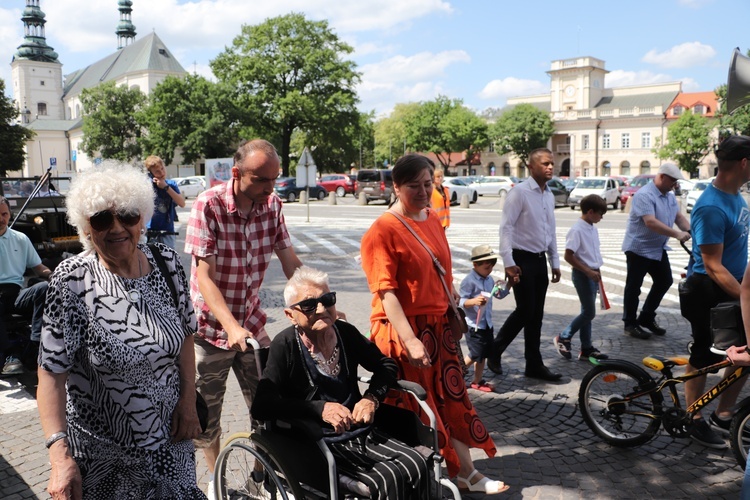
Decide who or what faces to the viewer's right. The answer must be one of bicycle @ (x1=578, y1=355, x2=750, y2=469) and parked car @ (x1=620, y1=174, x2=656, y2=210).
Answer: the bicycle

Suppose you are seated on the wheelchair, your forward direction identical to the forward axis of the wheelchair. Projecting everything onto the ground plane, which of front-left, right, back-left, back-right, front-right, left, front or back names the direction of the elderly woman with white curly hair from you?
right

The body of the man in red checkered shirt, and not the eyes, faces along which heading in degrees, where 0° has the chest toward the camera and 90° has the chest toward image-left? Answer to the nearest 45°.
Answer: approximately 315°

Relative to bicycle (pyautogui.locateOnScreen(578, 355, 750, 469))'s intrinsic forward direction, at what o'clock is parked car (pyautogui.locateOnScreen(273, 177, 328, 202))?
The parked car is roughly at 8 o'clock from the bicycle.

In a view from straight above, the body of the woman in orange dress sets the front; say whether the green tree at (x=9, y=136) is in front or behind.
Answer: behind

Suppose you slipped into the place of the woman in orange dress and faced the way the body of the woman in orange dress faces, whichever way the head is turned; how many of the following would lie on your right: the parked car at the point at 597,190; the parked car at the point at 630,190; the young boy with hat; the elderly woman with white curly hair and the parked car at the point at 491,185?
1

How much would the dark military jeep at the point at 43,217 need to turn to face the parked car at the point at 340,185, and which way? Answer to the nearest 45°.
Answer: approximately 90° to its left

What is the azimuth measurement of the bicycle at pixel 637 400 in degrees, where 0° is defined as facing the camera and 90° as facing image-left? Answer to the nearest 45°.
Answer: approximately 270°

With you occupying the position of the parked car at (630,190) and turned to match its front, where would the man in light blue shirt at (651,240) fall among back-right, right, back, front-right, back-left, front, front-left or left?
front-left

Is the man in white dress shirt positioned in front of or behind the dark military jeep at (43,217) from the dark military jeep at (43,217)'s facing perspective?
in front

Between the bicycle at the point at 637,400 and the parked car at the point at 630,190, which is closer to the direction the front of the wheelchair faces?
the bicycle

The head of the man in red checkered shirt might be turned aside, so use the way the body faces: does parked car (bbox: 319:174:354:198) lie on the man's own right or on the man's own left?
on the man's own left
